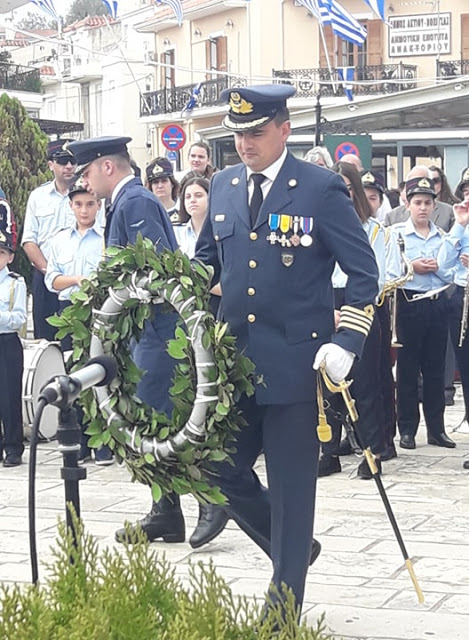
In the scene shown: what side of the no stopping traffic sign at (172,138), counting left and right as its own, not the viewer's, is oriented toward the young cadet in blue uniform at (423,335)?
front

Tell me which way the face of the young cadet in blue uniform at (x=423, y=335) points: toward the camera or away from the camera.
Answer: toward the camera

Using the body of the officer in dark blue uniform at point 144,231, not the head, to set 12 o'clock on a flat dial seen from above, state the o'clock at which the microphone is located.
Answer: The microphone is roughly at 9 o'clock from the officer in dark blue uniform.

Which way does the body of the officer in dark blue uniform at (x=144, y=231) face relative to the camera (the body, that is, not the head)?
to the viewer's left

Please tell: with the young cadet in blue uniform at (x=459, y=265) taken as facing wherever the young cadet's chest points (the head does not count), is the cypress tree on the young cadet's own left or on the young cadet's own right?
on the young cadet's own right

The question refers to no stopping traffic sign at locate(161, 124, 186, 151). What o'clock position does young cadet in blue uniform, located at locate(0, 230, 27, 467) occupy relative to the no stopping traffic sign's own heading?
The young cadet in blue uniform is roughly at 12 o'clock from the no stopping traffic sign.

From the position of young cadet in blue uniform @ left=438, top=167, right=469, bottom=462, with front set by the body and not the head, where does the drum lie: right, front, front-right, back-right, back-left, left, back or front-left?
front-right

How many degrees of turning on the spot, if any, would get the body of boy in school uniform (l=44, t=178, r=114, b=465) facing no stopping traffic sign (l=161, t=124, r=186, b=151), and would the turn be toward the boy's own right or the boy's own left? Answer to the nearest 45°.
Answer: approximately 180°

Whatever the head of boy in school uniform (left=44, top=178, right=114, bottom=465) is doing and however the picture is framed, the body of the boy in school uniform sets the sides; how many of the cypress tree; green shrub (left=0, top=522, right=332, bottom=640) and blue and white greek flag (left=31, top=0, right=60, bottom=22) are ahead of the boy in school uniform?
1

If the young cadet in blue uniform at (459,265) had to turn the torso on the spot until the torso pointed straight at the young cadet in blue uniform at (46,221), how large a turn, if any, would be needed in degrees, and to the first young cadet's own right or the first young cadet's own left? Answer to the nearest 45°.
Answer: approximately 45° to the first young cadet's own right

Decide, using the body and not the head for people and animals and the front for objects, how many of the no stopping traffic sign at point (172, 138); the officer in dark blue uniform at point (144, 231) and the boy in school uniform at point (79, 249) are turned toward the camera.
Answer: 2

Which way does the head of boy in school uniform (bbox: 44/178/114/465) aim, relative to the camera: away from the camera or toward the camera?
toward the camera

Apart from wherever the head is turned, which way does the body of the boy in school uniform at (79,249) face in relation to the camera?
toward the camera

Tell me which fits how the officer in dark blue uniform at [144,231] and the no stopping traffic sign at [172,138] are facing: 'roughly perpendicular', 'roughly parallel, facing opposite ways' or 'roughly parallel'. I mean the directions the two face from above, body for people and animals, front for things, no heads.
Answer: roughly perpendicular

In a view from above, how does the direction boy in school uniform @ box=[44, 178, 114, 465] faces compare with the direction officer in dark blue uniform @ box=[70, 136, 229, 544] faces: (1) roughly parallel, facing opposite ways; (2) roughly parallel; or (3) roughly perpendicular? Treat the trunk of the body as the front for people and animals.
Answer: roughly perpendicular

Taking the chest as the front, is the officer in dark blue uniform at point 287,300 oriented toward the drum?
no

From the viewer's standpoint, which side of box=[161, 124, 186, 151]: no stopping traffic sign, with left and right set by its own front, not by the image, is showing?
front

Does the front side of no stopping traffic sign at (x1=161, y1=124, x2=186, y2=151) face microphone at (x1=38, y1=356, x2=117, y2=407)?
yes

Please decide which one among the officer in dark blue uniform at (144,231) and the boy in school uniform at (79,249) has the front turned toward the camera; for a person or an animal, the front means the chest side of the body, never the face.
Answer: the boy in school uniform
